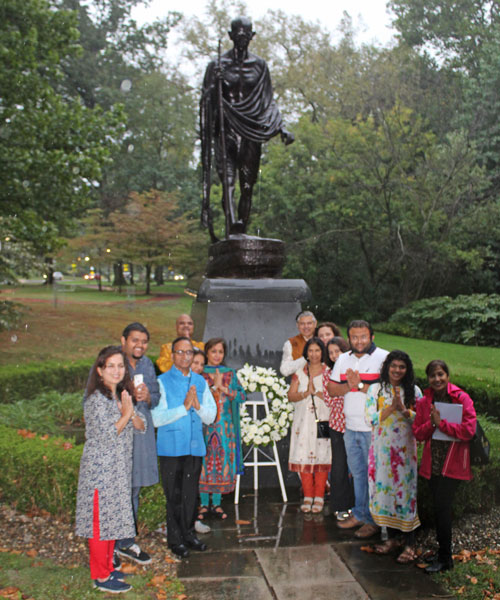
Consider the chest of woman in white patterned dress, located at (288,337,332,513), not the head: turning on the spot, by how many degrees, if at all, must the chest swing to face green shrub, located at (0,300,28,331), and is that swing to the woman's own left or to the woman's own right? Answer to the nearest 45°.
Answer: approximately 135° to the woman's own right

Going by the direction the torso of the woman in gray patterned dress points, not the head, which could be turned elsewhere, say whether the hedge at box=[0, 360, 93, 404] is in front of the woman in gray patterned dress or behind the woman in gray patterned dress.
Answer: behind

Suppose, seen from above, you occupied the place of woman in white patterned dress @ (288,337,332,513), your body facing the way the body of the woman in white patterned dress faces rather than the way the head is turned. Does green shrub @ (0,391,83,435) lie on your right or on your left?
on your right

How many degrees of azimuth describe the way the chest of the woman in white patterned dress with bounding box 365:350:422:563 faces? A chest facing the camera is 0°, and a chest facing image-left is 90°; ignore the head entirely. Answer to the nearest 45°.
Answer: approximately 0°
